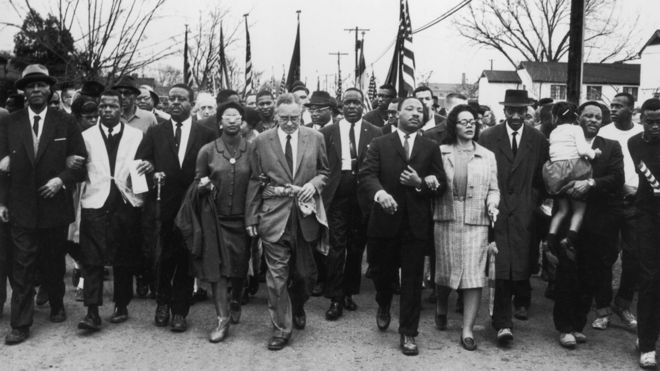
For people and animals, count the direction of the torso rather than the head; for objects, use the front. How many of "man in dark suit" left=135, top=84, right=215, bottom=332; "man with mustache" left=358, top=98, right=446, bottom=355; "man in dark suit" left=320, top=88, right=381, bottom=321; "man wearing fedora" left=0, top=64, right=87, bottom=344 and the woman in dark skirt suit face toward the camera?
5

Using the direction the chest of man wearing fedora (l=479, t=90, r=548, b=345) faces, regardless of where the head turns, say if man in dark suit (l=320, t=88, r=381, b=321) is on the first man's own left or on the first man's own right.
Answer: on the first man's own right

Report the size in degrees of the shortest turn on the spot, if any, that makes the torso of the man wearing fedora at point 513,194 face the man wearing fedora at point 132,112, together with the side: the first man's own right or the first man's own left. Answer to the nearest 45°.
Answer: approximately 90° to the first man's own right

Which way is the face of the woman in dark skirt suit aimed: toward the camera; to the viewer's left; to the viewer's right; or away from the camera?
toward the camera

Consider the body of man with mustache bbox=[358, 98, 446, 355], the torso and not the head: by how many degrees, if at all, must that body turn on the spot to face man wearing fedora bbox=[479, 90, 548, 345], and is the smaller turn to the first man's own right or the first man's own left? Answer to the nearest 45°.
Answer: approximately 135° to the first man's own left

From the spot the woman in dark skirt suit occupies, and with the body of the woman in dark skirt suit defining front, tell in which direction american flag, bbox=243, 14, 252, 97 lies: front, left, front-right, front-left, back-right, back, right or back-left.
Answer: back

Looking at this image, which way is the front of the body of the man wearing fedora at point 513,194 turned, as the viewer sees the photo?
toward the camera

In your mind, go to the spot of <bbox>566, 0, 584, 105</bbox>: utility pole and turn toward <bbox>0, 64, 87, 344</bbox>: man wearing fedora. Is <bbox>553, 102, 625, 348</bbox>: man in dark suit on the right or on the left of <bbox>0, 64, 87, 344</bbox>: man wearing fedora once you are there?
left

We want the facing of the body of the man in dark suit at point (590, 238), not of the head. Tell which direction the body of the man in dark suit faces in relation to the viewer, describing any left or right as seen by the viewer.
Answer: facing the viewer and to the left of the viewer

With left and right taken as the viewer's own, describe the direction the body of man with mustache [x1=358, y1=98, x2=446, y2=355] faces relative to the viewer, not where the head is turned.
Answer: facing the viewer

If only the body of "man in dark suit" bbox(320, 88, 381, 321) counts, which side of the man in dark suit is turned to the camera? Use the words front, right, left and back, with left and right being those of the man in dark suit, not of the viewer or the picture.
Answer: front

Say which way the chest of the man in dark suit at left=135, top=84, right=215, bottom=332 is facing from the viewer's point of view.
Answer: toward the camera

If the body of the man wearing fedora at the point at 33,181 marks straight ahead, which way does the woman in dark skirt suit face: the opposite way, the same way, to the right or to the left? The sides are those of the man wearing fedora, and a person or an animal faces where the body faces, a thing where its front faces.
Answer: the same way

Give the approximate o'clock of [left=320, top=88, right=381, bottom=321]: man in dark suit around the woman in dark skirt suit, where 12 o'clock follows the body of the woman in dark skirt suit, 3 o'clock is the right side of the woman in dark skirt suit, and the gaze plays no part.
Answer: The man in dark suit is roughly at 8 o'clock from the woman in dark skirt suit.

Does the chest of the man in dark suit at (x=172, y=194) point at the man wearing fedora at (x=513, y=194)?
no

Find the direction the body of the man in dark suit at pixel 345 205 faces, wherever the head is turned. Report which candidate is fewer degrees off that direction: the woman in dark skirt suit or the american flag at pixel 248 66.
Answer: the woman in dark skirt suit

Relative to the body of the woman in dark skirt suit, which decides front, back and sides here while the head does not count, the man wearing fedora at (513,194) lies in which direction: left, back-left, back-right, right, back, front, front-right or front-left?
left
